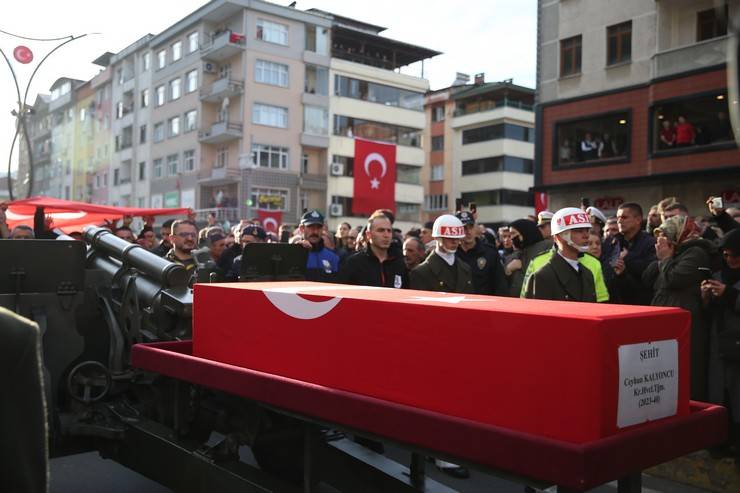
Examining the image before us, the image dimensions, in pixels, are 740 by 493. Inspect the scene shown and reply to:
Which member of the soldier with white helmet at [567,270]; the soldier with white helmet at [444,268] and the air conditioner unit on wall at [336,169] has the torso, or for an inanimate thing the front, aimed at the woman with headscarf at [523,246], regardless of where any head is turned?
the air conditioner unit on wall

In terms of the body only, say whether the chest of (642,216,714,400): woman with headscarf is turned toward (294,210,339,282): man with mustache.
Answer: yes

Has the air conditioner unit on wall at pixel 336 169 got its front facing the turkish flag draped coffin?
yes

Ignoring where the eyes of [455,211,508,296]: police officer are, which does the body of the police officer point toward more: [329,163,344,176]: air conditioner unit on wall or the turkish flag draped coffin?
the turkish flag draped coffin

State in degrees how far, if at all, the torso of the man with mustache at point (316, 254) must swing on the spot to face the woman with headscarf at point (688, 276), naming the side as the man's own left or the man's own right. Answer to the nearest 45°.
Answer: approximately 45° to the man's own left

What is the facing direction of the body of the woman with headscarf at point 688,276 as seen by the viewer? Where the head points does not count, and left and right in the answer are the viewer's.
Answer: facing to the left of the viewer

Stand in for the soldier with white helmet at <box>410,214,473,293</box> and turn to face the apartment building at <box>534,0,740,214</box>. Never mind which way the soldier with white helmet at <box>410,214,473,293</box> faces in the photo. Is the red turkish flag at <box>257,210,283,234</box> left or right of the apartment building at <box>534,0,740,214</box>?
left

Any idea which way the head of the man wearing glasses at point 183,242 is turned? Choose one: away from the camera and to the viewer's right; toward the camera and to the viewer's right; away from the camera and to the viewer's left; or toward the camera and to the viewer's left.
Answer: toward the camera and to the viewer's right

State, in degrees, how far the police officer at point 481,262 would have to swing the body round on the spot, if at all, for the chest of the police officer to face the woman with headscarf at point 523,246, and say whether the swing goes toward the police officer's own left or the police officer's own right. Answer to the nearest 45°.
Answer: approximately 135° to the police officer's own left
